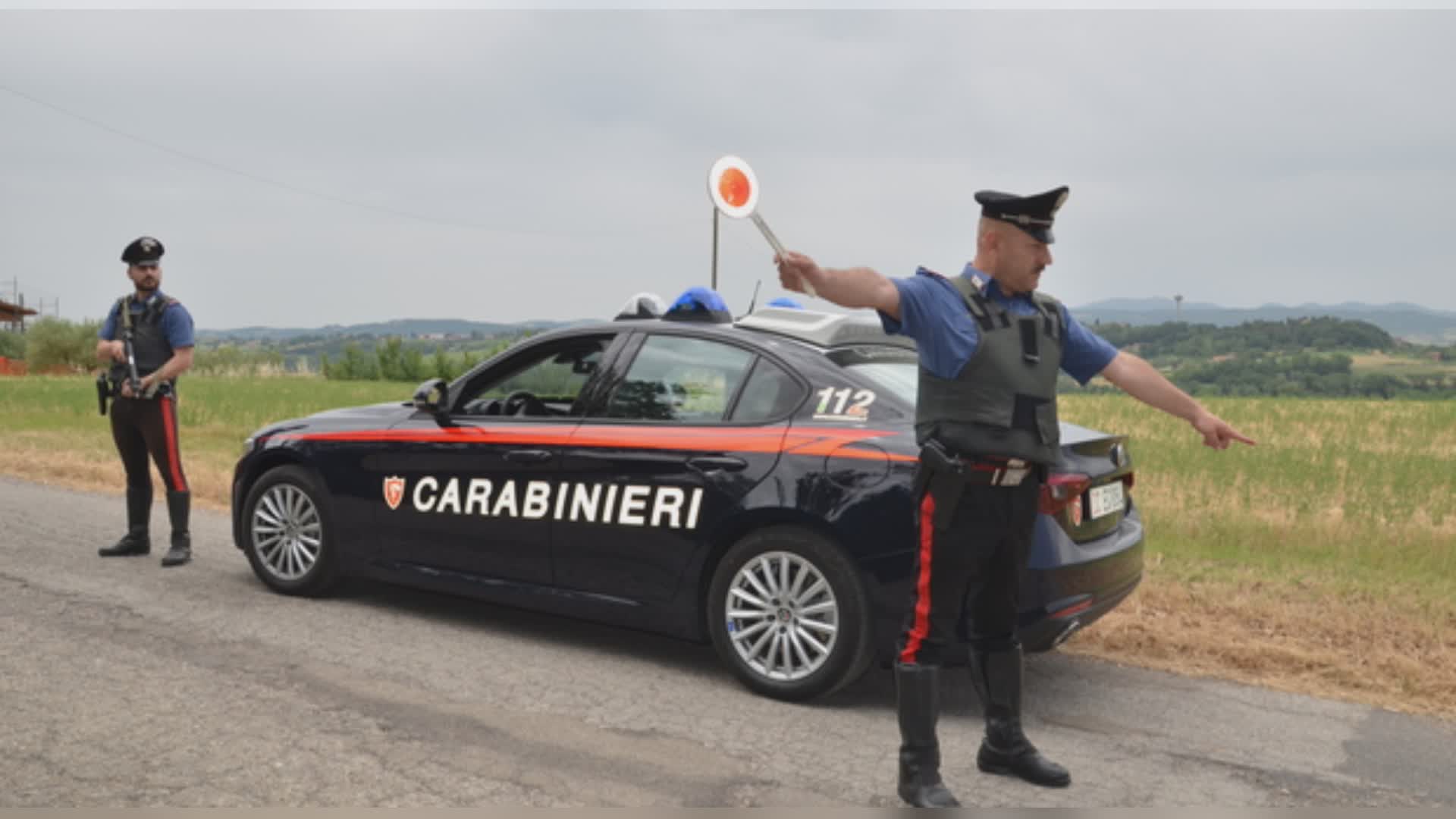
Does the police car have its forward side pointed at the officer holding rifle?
yes

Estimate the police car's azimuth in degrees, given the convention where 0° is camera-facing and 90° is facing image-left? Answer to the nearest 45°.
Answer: approximately 135°

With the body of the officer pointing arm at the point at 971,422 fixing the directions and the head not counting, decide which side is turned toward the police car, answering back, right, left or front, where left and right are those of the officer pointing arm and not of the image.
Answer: back

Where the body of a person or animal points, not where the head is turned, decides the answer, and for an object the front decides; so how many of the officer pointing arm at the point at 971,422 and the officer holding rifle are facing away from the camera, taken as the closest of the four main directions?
0

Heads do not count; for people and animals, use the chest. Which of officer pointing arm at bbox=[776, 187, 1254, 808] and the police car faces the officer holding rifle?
the police car

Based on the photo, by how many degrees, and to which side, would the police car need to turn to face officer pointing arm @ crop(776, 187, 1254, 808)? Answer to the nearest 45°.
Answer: approximately 180°

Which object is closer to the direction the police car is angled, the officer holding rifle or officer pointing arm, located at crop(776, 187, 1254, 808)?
the officer holding rifle

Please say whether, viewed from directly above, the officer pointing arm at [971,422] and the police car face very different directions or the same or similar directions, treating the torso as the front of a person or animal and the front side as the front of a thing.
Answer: very different directions

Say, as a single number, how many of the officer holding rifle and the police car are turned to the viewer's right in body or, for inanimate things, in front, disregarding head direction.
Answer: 0

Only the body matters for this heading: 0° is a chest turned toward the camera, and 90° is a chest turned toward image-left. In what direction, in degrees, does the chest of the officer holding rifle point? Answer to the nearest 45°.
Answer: approximately 45°
